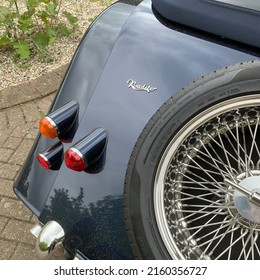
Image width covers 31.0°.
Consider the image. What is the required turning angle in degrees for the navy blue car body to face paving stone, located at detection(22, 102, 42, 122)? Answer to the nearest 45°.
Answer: approximately 90° to its left

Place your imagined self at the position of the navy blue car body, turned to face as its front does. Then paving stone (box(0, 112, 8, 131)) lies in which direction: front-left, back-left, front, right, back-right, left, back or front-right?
left

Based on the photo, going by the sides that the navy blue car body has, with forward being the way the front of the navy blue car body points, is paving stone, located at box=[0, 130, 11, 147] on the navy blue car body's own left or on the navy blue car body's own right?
on the navy blue car body's own left

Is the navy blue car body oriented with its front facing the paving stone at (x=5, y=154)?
no

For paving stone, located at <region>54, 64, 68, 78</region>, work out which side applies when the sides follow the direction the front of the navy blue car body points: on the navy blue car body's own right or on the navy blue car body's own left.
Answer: on the navy blue car body's own left

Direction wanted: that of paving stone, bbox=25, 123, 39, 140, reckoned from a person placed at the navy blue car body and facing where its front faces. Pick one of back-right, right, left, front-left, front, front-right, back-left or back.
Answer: left

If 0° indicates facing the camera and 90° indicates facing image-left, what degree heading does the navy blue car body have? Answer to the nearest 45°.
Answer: approximately 225°

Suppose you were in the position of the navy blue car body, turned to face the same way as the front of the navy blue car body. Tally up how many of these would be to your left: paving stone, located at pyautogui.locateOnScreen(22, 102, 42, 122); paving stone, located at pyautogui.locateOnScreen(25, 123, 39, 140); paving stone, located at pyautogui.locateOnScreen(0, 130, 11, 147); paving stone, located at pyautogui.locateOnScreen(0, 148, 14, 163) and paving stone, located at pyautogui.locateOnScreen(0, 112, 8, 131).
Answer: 5
